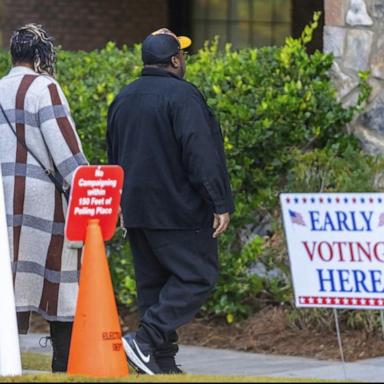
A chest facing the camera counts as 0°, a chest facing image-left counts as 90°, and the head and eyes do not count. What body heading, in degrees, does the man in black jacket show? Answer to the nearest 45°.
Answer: approximately 225°

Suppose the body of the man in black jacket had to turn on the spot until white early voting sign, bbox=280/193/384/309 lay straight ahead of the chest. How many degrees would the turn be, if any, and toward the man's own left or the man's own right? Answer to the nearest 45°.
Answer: approximately 45° to the man's own right

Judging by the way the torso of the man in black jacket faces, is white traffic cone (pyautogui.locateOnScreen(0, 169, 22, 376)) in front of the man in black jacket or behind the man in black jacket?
behind

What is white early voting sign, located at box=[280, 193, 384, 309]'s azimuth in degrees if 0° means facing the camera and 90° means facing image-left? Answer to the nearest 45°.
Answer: approximately 0°

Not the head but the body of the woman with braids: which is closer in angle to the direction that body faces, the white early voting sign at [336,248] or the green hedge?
the green hedge

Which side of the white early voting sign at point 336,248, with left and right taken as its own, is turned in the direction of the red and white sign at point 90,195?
right

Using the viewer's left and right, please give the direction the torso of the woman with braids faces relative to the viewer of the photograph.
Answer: facing away from the viewer and to the right of the viewer

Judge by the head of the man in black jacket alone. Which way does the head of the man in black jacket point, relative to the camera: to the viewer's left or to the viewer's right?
to the viewer's right
